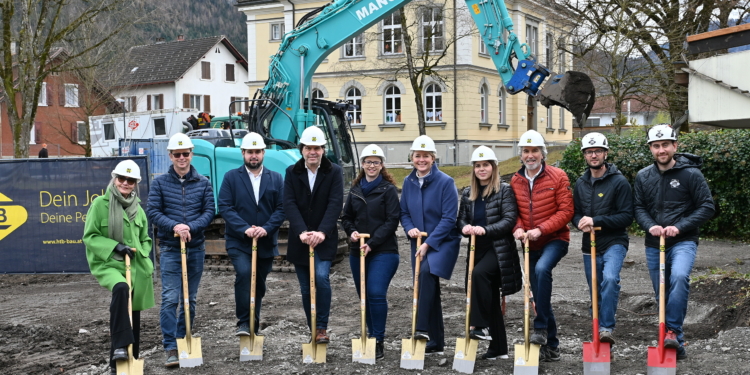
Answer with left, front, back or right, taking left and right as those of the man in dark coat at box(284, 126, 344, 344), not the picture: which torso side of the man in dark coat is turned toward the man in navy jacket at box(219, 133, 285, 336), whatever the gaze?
right

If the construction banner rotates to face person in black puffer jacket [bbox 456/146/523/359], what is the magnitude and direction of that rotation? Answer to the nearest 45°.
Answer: approximately 45° to its left

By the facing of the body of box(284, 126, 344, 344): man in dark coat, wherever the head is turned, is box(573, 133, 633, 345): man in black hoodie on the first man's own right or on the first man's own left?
on the first man's own left

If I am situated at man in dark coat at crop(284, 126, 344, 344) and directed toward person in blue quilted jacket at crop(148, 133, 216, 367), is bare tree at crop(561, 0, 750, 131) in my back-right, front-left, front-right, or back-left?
back-right
